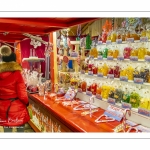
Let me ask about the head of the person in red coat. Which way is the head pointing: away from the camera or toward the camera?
away from the camera

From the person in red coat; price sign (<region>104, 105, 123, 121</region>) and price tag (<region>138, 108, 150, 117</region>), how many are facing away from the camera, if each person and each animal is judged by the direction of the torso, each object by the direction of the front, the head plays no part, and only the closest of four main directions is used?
1

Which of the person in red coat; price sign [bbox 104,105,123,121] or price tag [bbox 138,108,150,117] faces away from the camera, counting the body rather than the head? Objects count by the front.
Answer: the person in red coat

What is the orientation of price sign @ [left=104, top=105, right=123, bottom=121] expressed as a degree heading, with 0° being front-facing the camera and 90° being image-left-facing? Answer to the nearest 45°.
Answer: approximately 45°

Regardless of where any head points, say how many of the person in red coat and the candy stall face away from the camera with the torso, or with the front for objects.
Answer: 1

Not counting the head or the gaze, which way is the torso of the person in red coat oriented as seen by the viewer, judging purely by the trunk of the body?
away from the camera

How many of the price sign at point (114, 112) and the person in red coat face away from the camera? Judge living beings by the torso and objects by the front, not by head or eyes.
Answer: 1
